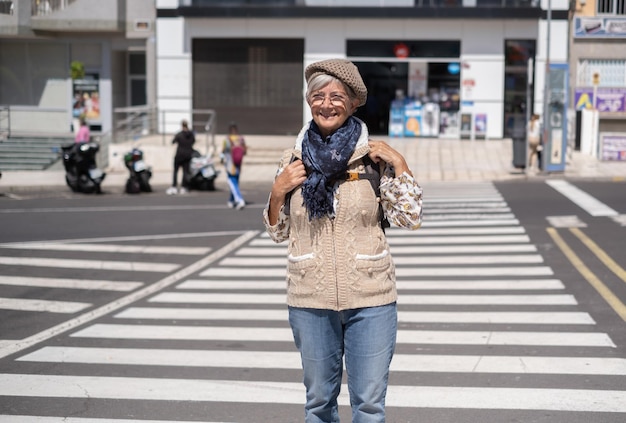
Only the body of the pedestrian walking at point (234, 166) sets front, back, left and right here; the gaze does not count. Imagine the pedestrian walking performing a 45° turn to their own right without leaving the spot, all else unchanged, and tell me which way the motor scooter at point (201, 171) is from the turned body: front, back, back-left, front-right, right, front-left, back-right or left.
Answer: front

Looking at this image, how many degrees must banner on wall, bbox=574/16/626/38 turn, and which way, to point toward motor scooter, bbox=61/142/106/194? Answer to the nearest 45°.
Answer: approximately 45° to its right

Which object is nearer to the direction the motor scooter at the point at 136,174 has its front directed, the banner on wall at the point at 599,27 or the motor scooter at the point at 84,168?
the motor scooter

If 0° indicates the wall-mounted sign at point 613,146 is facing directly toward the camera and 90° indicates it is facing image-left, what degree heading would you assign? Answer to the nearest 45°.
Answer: approximately 0°

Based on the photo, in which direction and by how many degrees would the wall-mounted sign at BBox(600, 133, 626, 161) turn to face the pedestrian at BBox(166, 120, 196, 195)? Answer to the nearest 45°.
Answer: approximately 45° to its right

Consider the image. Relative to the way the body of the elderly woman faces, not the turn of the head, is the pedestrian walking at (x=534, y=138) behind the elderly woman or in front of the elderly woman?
behind
